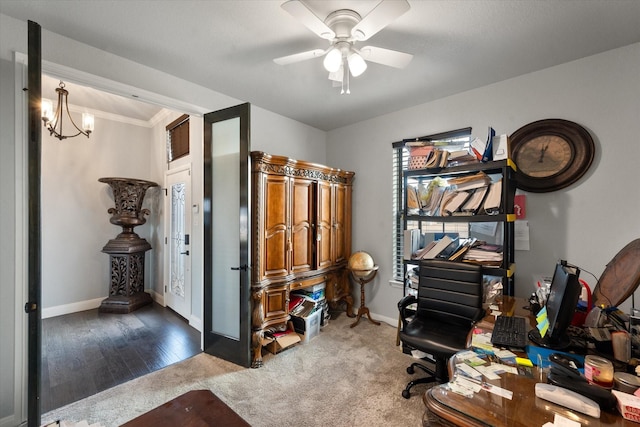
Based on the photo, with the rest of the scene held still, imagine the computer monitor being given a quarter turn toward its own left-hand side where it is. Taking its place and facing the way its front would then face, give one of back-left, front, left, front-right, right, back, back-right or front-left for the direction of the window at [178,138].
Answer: right

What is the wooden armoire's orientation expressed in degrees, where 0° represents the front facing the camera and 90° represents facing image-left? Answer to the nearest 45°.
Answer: approximately 315°

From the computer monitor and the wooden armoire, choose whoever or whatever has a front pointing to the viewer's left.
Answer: the computer monitor

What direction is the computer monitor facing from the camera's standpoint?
to the viewer's left

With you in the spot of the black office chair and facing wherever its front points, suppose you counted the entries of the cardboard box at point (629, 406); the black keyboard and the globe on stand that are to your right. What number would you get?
1

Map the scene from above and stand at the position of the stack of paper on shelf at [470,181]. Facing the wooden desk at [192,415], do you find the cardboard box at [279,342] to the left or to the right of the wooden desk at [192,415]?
right

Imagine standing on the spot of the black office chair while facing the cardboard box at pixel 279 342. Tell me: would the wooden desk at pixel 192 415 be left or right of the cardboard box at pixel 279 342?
left

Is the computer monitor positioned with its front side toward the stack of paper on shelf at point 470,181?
no

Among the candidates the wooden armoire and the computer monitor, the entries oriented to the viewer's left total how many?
1

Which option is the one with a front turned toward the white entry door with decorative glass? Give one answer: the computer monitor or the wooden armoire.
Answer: the computer monitor

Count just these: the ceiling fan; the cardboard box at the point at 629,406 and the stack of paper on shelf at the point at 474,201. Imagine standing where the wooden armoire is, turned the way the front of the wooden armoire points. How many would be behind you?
0
